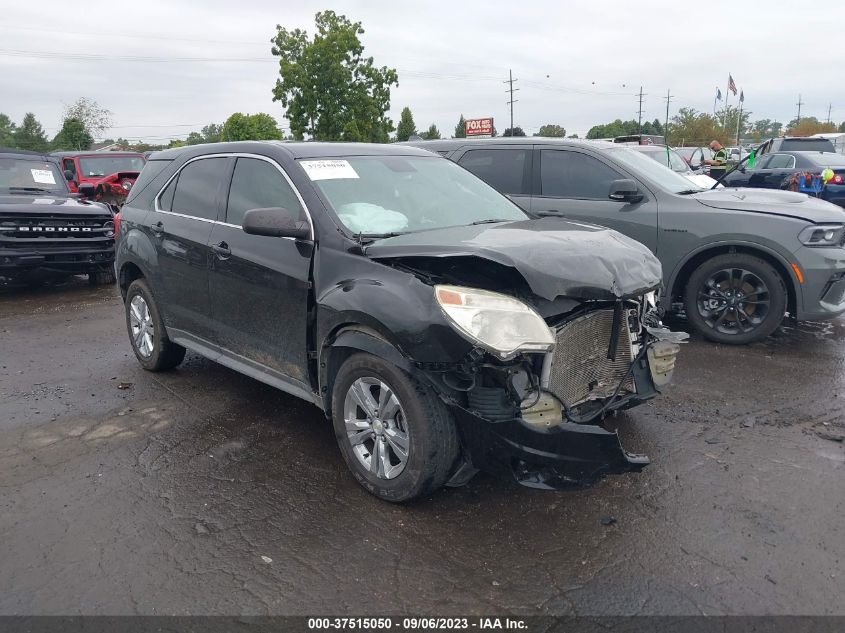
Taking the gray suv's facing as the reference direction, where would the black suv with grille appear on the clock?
The black suv with grille is roughly at 6 o'clock from the gray suv.

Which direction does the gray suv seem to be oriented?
to the viewer's right

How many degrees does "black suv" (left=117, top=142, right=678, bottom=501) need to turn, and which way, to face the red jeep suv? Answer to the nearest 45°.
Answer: approximately 180°

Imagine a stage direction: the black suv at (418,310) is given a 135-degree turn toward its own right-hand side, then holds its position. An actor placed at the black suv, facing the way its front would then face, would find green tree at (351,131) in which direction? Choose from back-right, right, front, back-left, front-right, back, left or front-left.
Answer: right

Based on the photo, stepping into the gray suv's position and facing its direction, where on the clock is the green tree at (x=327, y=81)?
The green tree is roughly at 8 o'clock from the gray suv.

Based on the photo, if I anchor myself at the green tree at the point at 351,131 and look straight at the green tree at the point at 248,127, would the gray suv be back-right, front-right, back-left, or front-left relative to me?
back-left

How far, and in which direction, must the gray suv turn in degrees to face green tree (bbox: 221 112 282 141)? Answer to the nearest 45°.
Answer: approximately 135° to its left
